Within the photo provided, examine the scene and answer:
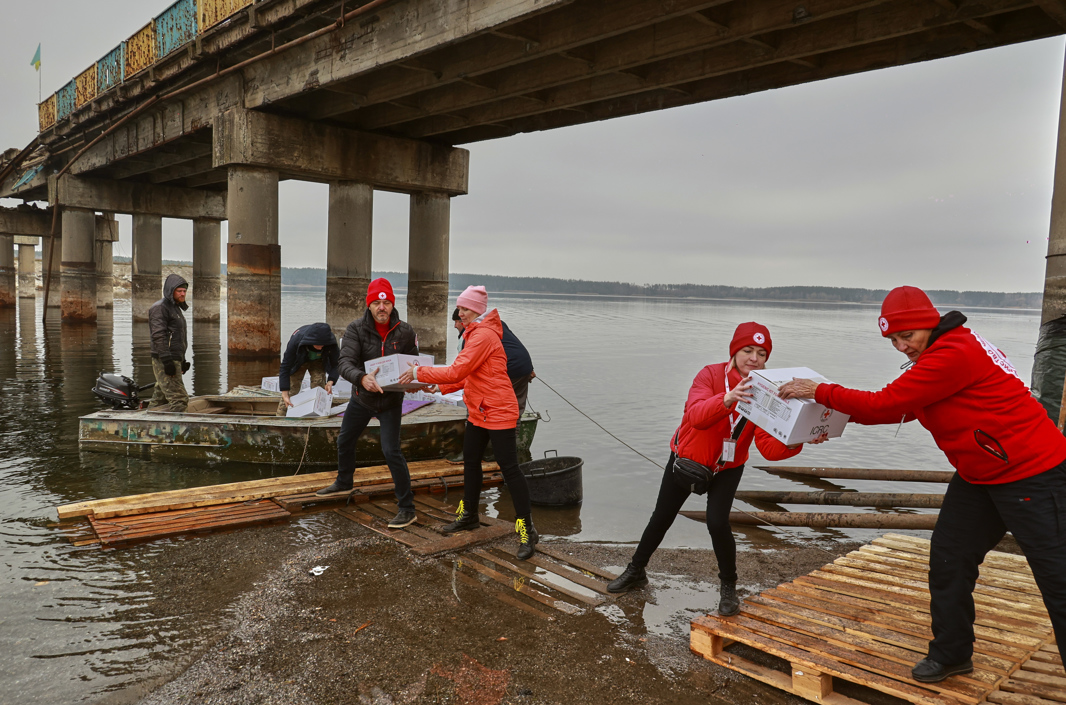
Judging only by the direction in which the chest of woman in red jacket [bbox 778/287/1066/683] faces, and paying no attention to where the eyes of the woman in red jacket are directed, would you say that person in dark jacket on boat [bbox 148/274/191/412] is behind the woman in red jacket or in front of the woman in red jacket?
in front

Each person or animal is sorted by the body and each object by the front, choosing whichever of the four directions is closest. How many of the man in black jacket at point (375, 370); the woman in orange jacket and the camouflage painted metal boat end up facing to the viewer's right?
1

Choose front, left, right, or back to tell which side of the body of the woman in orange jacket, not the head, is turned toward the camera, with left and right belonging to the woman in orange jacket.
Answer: left

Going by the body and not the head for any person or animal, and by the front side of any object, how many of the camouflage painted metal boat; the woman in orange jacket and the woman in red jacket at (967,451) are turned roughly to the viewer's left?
2

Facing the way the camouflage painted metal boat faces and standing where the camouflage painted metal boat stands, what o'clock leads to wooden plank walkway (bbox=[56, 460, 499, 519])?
The wooden plank walkway is roughly at 3 o'clock from the camouflage painted metal boat.

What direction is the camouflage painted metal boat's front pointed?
to the viewer's right

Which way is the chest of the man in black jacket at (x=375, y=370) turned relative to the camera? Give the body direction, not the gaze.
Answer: toward the camera

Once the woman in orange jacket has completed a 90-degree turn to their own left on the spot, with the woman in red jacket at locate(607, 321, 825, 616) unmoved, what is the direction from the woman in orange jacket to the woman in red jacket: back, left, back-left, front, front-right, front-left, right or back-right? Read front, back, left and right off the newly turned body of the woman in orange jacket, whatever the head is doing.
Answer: front-left

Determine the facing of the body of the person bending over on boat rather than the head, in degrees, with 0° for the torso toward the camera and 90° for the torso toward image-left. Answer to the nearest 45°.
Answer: approximately 0°

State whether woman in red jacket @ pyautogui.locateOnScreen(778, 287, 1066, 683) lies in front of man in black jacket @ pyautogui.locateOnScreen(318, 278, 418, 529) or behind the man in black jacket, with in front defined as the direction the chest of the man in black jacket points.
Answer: in front

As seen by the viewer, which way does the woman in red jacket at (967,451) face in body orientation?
to the viewer's left

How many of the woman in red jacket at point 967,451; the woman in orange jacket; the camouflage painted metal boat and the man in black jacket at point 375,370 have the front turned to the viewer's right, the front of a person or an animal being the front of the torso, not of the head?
1

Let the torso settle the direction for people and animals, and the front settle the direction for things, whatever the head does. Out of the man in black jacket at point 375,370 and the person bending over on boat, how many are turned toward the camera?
2

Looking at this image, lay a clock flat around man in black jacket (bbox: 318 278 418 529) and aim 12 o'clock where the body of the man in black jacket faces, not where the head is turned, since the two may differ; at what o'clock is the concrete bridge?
The concrete bridge is roughly at 6 o'clock from the man in black jacket.

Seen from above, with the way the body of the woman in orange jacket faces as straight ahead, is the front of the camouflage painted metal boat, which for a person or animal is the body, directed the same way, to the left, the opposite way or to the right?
the opposite way
